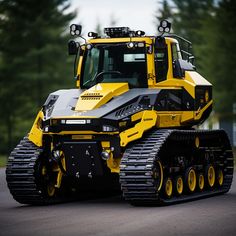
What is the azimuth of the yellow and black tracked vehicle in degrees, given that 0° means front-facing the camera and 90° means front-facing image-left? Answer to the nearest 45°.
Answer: approximately 45°

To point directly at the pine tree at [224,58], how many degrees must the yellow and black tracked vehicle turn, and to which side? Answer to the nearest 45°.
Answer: approximately 135° to its right
